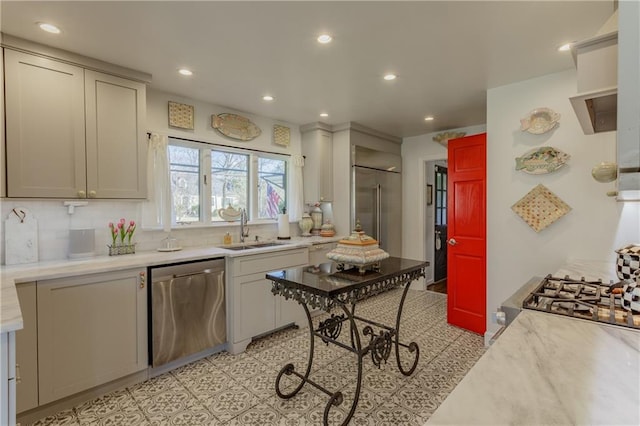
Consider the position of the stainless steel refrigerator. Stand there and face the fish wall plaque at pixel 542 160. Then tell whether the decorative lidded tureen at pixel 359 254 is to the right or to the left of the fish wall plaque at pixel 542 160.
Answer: right

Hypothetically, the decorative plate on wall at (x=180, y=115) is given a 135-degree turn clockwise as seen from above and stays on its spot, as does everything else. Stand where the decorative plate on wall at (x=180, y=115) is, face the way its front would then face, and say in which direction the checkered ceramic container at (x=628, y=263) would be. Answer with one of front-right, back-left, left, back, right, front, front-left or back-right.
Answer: back-left

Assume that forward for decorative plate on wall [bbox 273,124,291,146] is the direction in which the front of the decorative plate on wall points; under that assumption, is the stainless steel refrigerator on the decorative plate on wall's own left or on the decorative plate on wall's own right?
on the decorative plate on wall's own left

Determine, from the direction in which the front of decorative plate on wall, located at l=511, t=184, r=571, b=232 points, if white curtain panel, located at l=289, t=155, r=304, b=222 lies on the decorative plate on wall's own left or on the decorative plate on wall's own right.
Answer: on the decorative plate on wall's own right

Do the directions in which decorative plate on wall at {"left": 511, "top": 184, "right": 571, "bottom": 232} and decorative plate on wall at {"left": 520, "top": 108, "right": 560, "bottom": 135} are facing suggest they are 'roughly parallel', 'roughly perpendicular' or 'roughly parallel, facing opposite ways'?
roughly parallel

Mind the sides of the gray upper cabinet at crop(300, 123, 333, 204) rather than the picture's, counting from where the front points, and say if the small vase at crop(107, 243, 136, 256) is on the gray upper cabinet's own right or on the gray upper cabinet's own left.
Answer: on the gray upper cabinet's own right

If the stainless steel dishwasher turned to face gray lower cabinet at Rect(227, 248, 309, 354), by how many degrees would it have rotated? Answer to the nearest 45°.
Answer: approximately 45° to its left

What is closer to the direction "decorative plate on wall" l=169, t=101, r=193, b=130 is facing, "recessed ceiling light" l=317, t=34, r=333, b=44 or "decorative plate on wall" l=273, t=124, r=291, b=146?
the recessed ceiling light

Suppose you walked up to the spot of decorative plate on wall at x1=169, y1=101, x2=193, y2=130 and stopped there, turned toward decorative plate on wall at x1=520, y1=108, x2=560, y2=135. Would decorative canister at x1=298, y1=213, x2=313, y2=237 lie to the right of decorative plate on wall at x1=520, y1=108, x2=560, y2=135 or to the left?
left

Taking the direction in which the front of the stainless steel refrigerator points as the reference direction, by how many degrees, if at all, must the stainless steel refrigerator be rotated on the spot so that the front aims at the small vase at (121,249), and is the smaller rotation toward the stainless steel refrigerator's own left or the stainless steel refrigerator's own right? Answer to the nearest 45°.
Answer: approximately 90° to the stainless steel refrigerator's own right

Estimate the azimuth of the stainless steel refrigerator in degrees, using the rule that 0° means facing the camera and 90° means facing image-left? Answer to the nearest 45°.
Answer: approximately 315°

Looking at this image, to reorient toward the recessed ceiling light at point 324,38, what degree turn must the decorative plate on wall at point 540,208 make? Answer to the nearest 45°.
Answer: approximately 45° to its right

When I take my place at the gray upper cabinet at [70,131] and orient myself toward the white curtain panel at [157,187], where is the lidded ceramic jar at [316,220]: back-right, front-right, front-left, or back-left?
front-right

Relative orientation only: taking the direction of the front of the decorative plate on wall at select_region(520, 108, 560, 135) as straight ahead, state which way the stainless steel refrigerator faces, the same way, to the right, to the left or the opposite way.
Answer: to the left
